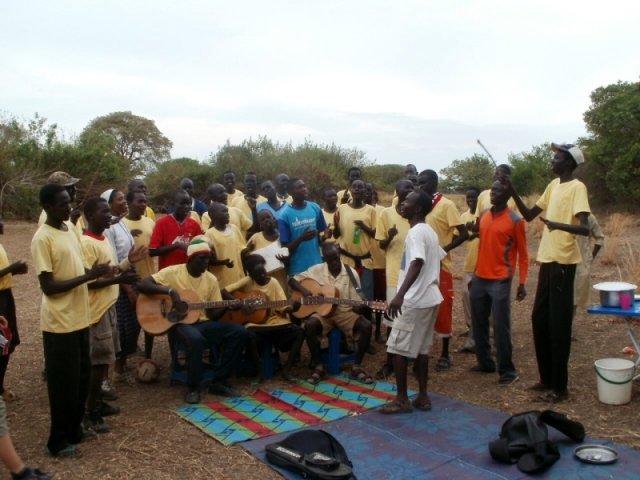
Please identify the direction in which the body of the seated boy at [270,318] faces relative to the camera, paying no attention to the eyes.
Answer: toward the camera

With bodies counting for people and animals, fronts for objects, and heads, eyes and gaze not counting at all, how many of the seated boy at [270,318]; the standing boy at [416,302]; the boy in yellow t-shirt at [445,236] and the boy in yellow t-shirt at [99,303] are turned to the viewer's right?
1

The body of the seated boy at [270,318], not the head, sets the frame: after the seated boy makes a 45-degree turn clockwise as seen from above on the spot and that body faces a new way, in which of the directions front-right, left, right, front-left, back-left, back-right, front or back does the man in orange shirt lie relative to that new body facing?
back-left

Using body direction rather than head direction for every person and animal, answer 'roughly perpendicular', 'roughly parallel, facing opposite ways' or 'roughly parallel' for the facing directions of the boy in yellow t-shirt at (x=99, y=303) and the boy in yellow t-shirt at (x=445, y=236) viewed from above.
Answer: roughly parallel, facing opposite ways

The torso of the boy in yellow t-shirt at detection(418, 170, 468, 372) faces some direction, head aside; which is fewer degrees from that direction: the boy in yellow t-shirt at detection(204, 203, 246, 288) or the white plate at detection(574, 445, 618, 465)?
the boy in yellow t-shirt

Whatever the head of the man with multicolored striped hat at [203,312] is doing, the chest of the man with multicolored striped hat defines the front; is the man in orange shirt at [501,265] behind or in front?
in front

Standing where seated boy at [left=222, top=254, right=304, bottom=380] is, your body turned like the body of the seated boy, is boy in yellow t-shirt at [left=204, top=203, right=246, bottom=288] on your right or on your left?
on your right

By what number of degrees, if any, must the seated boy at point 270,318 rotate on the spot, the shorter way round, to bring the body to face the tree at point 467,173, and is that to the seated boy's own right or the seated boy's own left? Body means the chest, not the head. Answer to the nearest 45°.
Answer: approximately 180°

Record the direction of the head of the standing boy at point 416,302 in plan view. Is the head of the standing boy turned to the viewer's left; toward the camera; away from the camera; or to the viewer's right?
to the viewer's left

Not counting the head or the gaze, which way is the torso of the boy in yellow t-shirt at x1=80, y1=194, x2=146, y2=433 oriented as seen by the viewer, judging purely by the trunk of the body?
to the viewer's right

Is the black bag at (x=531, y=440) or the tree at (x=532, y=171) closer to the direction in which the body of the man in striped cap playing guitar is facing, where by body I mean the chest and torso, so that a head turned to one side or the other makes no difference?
the black bag

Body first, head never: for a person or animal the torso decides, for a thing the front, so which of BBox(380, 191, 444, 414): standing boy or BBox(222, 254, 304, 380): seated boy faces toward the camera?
the seated boy

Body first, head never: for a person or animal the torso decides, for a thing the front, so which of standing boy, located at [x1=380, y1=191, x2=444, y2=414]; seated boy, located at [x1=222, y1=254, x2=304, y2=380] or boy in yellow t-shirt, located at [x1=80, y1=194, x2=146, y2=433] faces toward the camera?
the seated boy

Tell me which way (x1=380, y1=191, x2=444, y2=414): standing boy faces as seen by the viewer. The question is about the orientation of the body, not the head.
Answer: to the viewer's left

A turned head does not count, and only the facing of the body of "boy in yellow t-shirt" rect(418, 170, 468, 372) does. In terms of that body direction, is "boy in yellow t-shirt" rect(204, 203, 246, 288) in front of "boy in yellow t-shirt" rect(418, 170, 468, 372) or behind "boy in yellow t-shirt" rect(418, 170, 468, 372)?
in front
